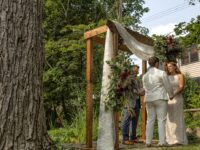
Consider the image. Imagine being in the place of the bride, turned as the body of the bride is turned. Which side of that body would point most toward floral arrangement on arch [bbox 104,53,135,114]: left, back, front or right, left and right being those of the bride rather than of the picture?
front

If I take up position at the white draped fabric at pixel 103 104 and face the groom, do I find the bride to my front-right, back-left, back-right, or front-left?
front-left

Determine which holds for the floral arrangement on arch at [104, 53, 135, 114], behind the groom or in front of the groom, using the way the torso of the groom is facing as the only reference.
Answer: behind

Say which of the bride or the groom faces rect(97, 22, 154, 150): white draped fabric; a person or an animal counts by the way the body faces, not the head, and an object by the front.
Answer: the bride

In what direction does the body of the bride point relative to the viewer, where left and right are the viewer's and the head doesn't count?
facing the viewer and to the left of the viewer

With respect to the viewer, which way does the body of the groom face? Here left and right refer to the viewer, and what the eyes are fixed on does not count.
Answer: facing away from the viewer and to the right of the viewer

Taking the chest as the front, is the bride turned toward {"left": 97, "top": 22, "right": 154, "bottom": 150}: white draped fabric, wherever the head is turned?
yes

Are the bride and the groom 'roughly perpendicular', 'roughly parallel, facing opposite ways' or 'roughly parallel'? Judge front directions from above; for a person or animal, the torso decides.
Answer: roughly parallel, facing opposite ways

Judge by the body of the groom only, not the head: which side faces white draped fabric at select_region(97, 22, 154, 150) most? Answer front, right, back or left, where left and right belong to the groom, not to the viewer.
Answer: left
